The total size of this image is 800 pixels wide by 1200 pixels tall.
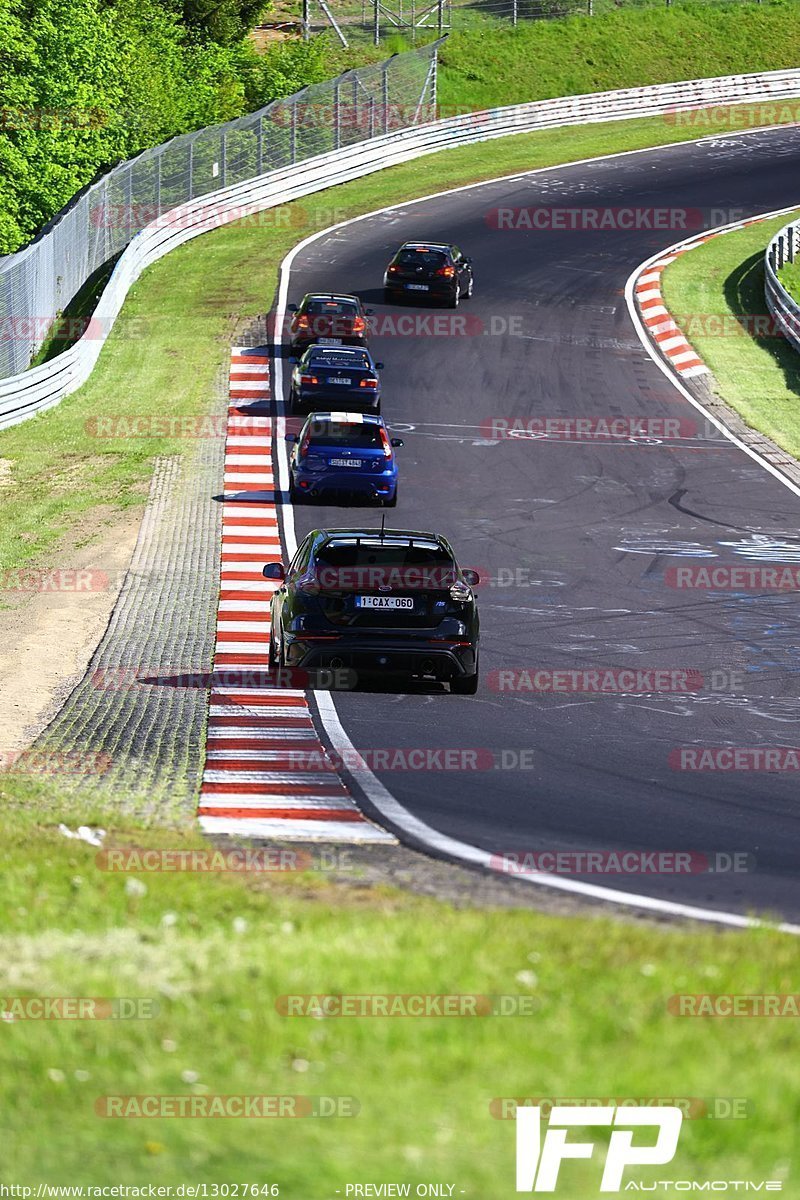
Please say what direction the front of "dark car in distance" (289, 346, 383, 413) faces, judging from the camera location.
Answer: facing away from the viewer

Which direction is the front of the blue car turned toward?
away from the camera

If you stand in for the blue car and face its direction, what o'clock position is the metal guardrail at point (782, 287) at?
The metal guardrail is roughly at 1 o'clock from the blue car.

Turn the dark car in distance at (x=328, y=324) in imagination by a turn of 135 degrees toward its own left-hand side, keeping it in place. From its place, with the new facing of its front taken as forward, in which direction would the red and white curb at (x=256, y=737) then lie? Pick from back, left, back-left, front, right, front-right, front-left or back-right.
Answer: front-left

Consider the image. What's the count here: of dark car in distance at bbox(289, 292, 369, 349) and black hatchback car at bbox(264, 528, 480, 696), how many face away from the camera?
2

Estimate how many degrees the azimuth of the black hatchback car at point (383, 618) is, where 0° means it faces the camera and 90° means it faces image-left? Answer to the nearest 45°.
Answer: approximately 180°

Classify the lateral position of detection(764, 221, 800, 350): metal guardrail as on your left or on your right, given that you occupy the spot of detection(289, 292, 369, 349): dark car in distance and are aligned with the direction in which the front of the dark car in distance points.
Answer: on your right

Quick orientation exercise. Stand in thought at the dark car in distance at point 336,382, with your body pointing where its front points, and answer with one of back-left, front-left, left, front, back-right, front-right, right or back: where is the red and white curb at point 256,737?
back

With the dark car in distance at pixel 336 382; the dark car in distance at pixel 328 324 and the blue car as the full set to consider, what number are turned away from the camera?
3

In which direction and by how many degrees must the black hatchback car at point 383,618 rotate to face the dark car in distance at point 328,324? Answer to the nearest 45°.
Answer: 0° — it already faces it

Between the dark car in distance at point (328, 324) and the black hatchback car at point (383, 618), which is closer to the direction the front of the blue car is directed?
the dark car in distance

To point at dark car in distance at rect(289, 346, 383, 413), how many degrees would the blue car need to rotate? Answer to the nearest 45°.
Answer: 0° — it already faces it

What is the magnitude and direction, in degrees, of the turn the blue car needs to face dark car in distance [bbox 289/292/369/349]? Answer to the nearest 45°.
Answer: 0° — it already faces it

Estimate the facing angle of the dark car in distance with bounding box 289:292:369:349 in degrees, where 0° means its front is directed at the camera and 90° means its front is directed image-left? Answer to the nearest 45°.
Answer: approximately 180°
